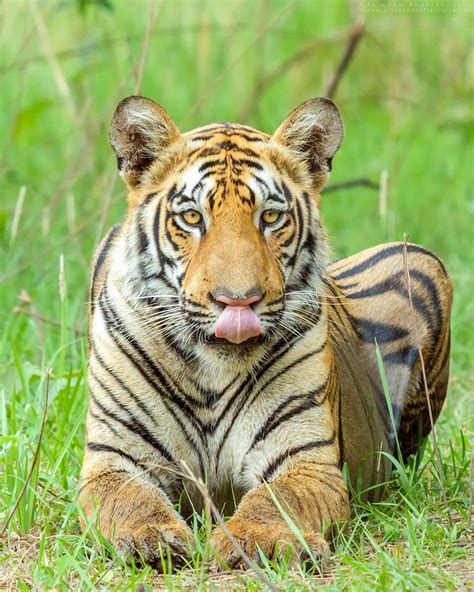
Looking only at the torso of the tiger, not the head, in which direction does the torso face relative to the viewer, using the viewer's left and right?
facing the viewer

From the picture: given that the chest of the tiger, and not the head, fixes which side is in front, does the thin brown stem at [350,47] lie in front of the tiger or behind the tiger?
behind
